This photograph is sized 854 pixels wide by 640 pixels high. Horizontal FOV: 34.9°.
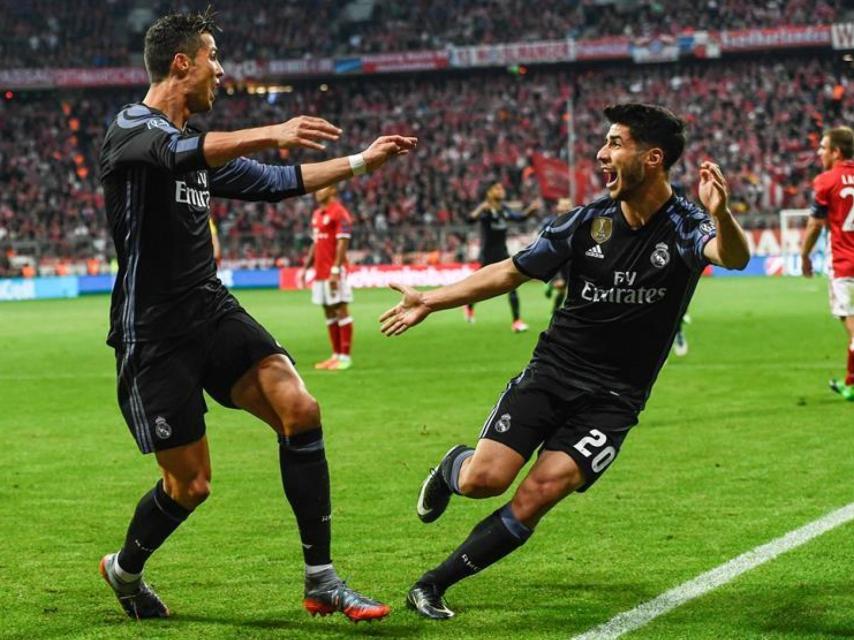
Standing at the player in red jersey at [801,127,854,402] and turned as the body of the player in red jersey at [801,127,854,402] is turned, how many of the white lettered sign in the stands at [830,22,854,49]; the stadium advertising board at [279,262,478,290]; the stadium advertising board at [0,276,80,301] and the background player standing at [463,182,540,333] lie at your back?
0

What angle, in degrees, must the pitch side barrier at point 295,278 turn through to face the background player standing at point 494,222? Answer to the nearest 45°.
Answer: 0° — it already faces them

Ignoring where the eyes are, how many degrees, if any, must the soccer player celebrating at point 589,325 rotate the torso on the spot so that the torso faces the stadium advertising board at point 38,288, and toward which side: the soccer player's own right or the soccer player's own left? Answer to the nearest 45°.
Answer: approximately 90° to the soccer player's own right

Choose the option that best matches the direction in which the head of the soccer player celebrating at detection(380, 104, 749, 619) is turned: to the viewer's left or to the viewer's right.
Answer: to the viewer's left

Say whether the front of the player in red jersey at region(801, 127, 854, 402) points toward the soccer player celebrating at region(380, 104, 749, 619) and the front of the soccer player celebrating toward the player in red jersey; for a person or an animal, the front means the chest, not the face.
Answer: no

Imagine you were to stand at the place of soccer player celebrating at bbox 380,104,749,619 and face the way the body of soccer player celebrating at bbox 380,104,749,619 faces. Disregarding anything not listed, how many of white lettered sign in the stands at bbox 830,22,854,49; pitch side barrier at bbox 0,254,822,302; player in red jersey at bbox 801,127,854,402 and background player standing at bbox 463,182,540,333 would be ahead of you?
0

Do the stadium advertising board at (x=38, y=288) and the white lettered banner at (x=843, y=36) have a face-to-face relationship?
no

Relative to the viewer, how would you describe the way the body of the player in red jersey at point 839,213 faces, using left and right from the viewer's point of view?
facing away from the viewer and to the left of the viewer

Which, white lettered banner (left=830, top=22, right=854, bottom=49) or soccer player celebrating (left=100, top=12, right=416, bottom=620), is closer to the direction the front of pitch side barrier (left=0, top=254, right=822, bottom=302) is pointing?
the soccer player celebrating

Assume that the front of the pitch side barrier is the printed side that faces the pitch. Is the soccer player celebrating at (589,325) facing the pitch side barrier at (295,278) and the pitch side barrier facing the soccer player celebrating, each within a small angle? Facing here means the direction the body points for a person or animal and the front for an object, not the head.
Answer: no

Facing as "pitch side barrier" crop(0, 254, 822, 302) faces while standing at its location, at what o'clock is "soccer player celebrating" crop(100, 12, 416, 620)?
The soccer player celebrating is roughly at 12 o'clock from the pitch side barrier.

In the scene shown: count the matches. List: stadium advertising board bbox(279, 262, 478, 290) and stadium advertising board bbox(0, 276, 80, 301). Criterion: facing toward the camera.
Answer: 2

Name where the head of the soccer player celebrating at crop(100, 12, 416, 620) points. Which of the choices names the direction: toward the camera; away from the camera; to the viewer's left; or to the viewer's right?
to the viewer's right

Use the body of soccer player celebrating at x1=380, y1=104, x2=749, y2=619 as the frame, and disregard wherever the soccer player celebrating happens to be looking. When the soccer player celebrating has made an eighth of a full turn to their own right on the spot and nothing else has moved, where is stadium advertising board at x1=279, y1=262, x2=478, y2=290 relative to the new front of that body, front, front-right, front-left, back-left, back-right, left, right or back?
right

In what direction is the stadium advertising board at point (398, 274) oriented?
toward the camera

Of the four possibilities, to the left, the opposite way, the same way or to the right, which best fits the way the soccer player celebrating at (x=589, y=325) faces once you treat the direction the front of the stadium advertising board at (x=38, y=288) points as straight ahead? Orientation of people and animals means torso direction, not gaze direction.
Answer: to the right

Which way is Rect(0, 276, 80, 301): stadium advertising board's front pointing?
toward the camera

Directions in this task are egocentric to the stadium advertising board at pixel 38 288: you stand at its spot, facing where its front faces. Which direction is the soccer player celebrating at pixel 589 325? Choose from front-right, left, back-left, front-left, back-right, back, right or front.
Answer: front

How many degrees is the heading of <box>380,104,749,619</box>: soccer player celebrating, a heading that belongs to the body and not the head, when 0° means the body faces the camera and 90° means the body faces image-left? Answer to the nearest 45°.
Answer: approximately 45°

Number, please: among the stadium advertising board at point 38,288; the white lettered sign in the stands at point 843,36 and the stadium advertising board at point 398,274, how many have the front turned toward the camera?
3

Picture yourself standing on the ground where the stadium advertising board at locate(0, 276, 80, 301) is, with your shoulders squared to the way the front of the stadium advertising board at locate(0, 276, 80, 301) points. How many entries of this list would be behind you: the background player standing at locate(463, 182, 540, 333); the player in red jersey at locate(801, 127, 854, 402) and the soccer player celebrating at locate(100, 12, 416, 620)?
0

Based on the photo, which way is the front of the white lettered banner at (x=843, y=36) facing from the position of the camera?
facing the viewer
